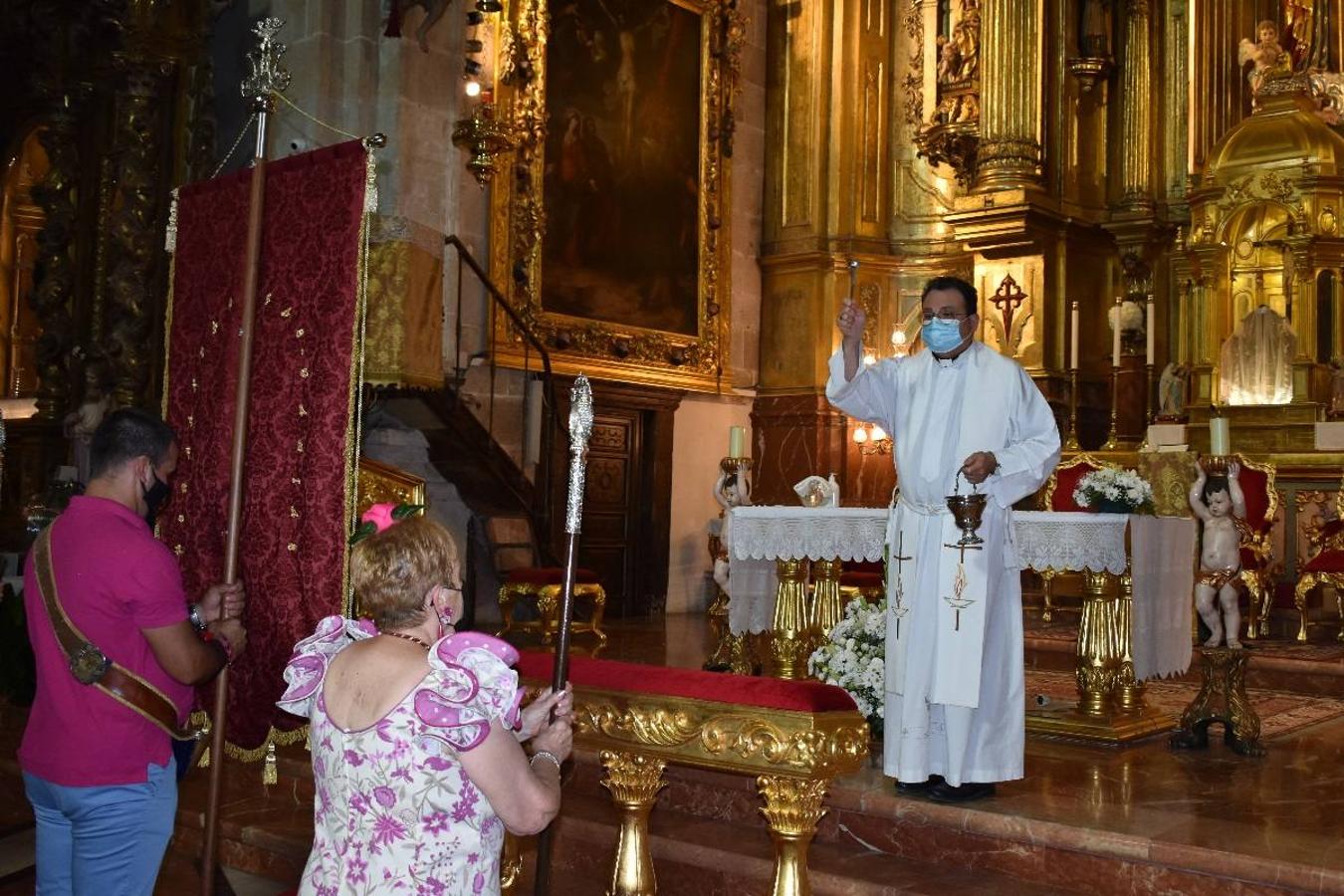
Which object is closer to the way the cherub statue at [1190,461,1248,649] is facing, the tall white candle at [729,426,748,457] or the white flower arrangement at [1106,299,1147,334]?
the tall white candle

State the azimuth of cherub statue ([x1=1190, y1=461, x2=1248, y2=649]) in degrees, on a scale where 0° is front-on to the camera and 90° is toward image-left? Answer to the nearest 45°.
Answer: approximately 45°

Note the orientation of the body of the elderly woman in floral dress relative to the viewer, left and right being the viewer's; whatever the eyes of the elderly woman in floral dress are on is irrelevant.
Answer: facing away from the viewer and to the right of the viewer

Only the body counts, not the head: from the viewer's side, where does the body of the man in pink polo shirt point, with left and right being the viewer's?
facing away from the viewer and to the right of the viewer

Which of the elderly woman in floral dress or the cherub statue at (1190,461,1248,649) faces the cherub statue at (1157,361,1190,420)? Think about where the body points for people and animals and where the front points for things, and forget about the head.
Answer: the elderly woman in floral dress

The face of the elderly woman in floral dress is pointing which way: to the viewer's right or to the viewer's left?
to the viewer's right

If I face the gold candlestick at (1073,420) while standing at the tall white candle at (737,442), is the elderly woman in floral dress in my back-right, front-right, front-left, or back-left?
back-right
